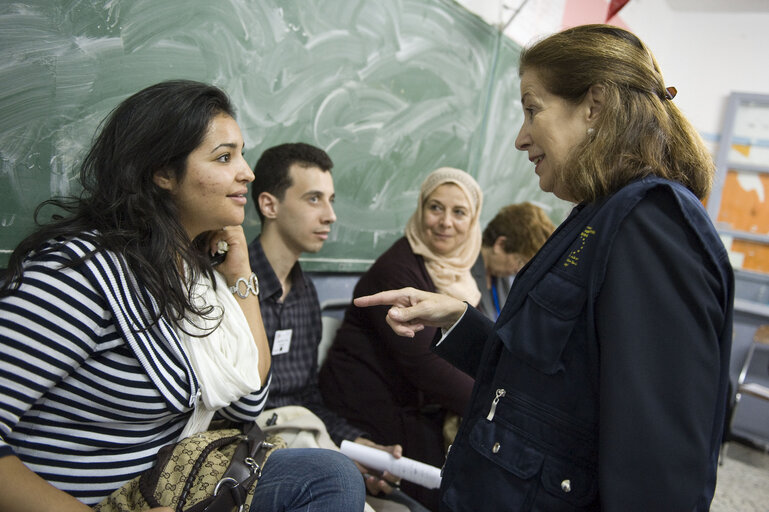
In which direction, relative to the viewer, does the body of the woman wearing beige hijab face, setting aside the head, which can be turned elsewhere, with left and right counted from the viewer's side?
facing the viewer and to the right of the viewer

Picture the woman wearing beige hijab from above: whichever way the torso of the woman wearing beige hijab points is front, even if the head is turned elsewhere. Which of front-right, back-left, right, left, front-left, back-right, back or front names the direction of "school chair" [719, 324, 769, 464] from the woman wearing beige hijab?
left

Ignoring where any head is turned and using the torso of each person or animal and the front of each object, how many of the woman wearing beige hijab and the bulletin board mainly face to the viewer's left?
0

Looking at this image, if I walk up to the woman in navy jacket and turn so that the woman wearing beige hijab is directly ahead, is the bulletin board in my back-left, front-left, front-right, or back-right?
front-right

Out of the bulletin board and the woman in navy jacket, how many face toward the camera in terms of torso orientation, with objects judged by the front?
1

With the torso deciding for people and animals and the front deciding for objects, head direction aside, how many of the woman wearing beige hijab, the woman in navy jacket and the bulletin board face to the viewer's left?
1

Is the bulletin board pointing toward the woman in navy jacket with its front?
yes

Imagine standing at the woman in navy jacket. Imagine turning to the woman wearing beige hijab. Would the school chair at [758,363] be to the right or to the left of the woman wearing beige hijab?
right

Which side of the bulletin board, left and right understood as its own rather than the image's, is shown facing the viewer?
front

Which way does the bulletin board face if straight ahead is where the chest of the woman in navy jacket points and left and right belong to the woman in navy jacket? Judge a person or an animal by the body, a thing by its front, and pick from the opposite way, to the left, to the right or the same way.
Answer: to the left

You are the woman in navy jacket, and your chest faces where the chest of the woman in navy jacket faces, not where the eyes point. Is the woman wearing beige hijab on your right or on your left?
on your right

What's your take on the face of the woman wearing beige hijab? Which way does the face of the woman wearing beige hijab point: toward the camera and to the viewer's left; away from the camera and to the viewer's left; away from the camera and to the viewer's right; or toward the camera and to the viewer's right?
toward the camera and to the viewer's right

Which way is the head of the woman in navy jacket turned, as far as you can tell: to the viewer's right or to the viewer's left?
to the viewer's left

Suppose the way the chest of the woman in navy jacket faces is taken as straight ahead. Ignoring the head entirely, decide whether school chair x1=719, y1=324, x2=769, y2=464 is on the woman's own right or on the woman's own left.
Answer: on the woman's own right

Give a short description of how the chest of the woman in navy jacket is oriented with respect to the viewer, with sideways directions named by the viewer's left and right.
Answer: facing to the left of the viewer

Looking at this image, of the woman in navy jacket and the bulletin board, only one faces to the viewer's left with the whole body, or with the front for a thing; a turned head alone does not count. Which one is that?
the woman in navy jacket
